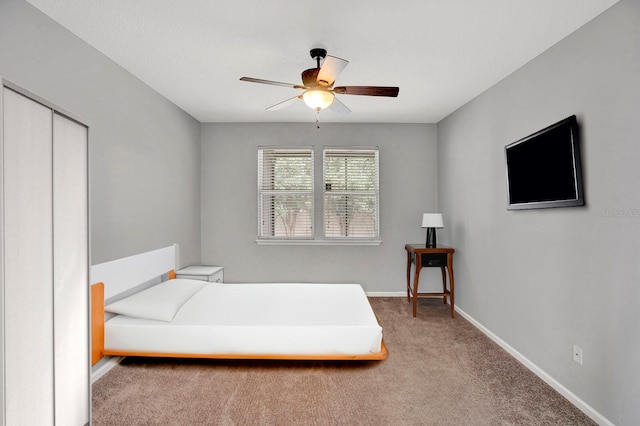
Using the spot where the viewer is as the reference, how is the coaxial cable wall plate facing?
facing the viewer and to the left of the viewer

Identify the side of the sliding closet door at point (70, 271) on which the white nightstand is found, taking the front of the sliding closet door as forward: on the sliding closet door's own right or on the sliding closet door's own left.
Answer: on the sliding closet door's own left

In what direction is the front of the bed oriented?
to the viewer's right

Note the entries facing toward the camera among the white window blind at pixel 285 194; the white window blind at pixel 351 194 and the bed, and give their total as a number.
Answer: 2

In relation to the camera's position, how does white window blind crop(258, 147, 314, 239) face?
facing the viewer

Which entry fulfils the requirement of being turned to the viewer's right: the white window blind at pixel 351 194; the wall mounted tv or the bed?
the bed

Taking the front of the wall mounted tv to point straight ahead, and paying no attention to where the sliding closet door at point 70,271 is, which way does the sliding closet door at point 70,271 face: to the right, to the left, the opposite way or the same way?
the opposite way

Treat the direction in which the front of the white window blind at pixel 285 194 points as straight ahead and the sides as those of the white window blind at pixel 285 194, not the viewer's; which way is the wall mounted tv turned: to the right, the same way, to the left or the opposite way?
to the right

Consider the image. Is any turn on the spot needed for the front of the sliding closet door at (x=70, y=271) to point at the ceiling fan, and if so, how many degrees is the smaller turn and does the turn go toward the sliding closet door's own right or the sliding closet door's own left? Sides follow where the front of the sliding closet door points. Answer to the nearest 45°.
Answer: approximately 45° to the sliding closet door's own left

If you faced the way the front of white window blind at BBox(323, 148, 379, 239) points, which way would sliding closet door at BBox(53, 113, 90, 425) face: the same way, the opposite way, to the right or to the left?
to the left

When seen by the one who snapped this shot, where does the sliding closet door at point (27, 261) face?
facing the viewer and to the right of the viewer

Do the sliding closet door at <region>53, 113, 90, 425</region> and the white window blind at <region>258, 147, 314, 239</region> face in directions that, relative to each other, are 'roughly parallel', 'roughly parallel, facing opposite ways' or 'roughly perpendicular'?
roughly perpendicular

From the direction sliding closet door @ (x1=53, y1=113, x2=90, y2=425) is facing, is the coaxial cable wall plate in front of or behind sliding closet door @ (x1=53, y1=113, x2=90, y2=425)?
in front
